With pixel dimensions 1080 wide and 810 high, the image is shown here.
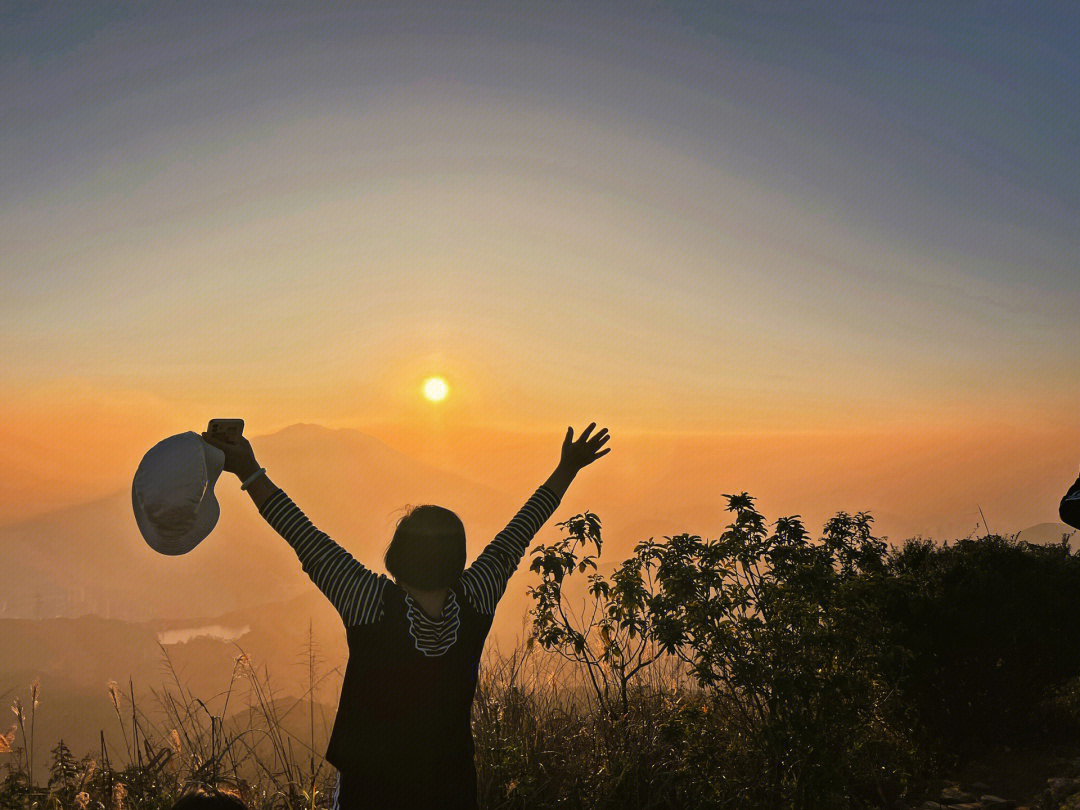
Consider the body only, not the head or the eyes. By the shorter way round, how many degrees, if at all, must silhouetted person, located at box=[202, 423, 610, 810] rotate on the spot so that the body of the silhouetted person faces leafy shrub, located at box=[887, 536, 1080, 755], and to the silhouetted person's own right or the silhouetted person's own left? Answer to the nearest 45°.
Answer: approximately 45° to the silhouetted person's own right

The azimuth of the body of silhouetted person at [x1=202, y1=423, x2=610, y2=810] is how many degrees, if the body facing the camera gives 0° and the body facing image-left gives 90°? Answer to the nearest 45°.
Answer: approximately 180°
